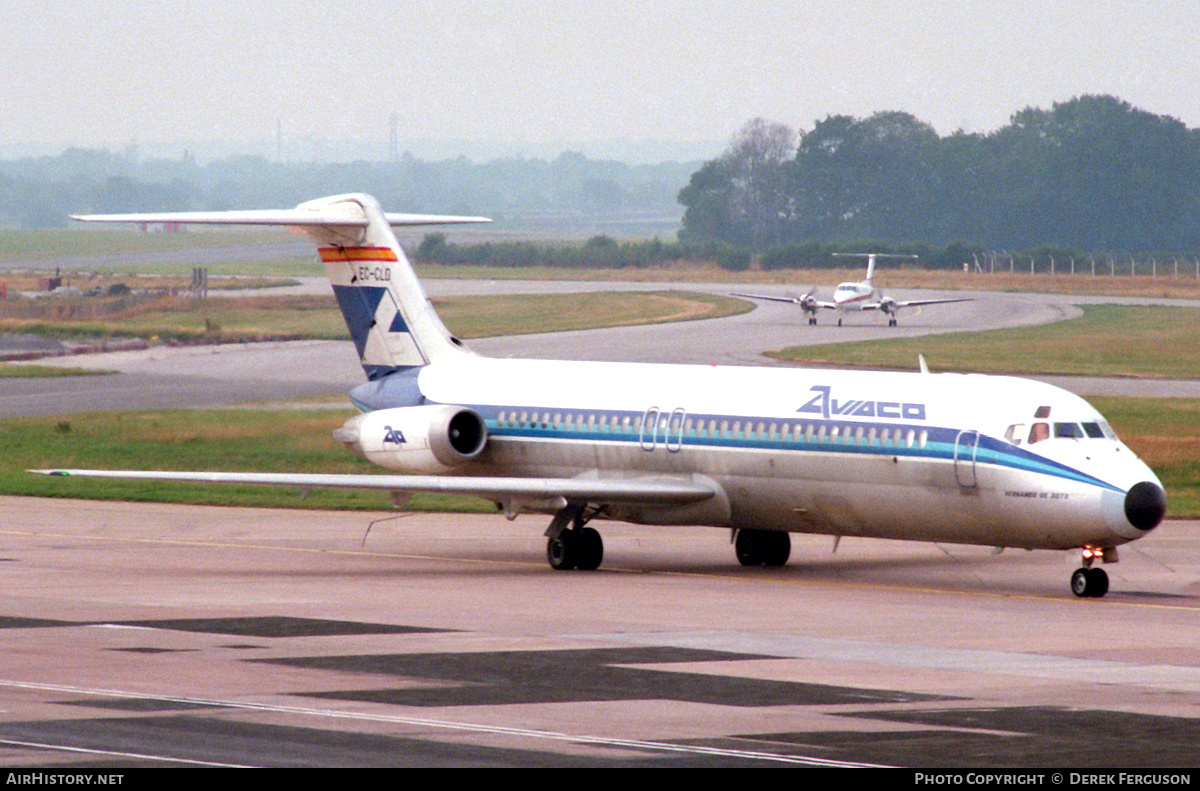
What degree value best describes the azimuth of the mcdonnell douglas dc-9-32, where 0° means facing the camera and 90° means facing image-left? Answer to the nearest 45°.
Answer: approximately 315°
